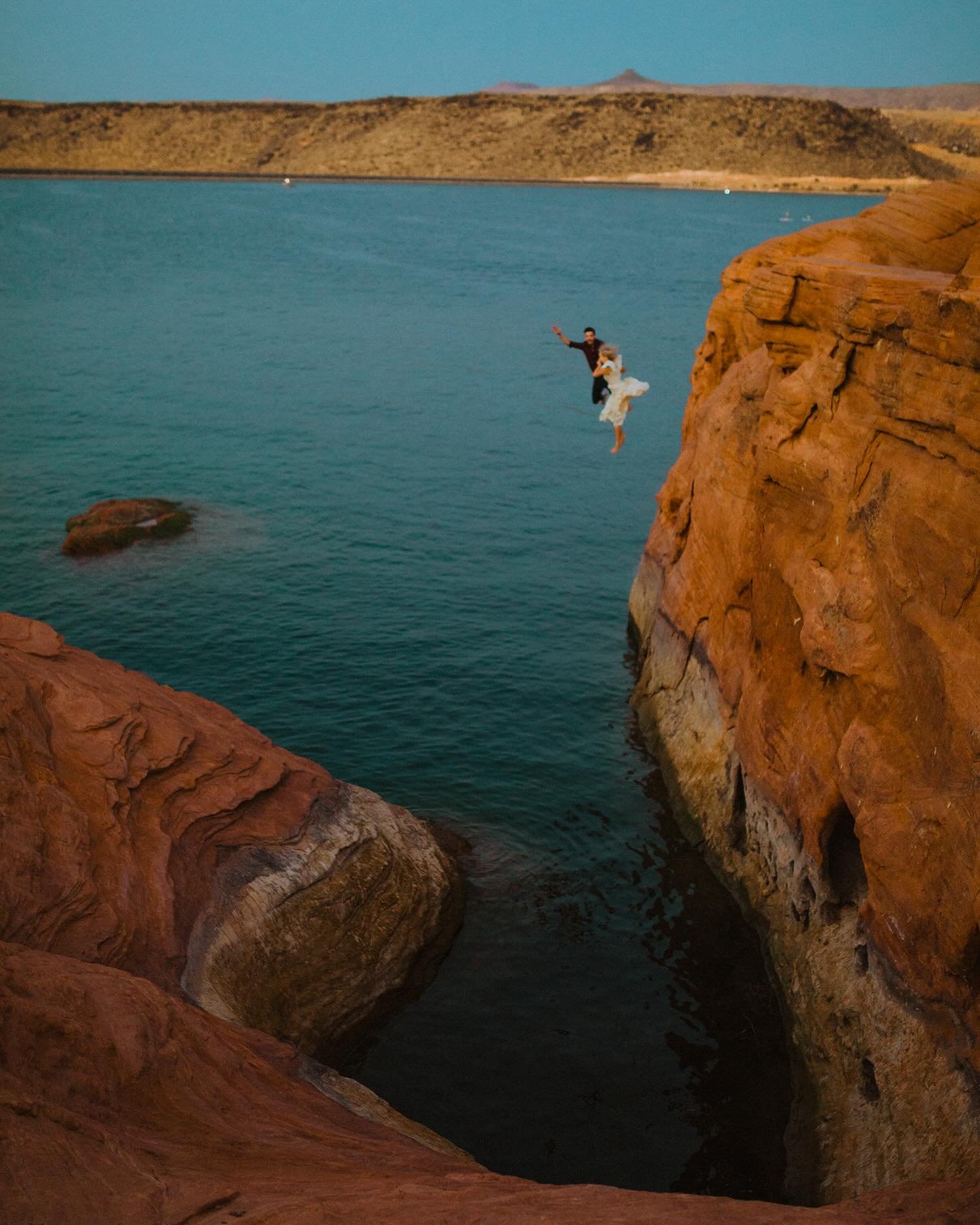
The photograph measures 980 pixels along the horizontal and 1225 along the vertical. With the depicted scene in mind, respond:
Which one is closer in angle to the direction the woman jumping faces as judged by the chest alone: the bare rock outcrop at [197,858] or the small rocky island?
the small rocky island

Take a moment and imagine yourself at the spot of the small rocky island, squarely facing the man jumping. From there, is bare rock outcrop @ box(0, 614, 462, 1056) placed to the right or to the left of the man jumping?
right

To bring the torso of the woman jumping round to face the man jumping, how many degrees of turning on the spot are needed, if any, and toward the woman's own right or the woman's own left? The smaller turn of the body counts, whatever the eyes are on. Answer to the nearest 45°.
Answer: approximately 45° to the woman's own right

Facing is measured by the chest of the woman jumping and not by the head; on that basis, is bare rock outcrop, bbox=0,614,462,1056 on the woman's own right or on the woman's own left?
on the woman's own left
